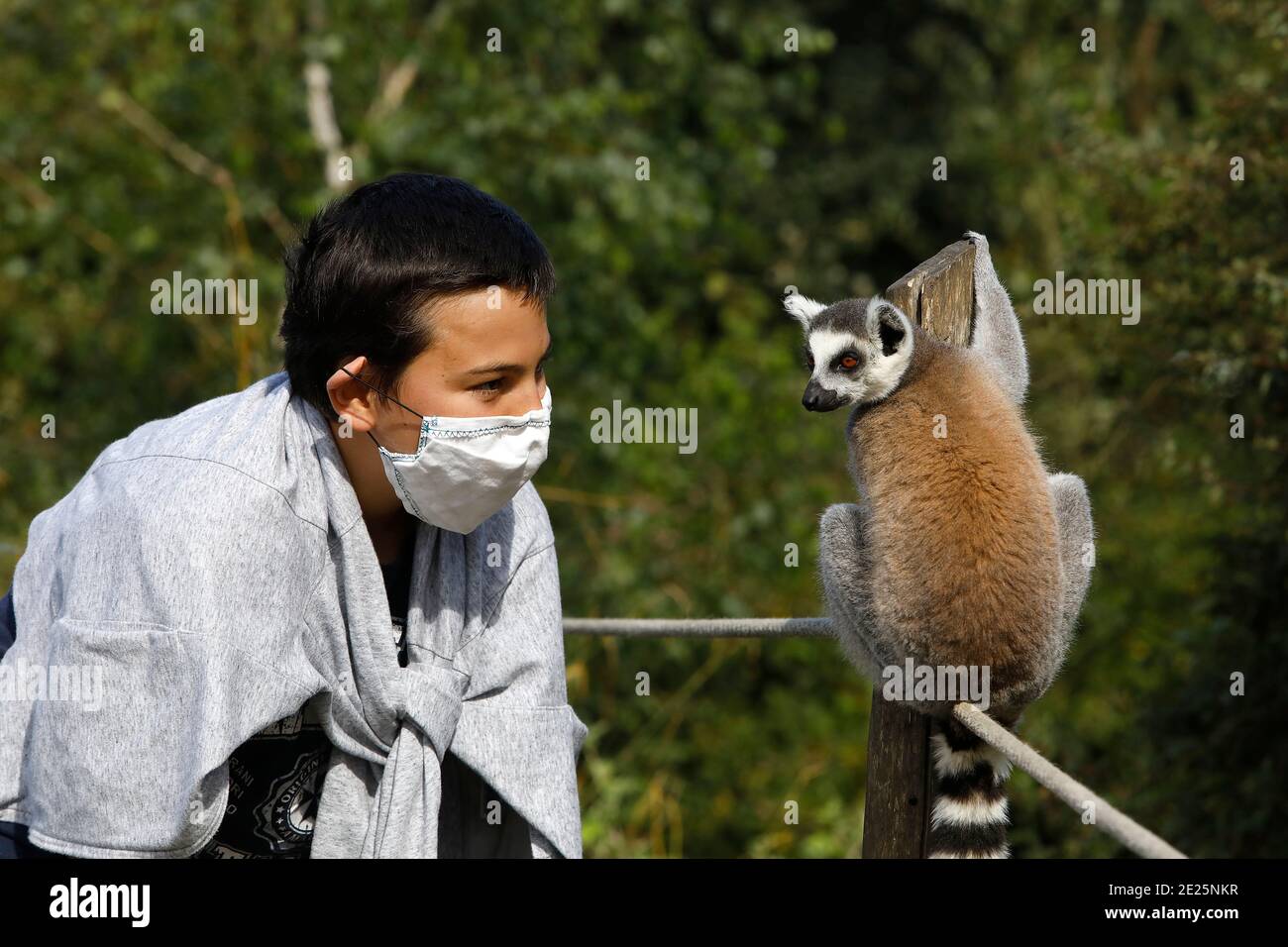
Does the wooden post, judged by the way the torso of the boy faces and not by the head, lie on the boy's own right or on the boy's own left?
on the boy's own left

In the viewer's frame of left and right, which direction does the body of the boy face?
facing the viewer and to the right of the viewer

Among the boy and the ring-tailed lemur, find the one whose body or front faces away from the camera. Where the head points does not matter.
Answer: the ring-tailed lemur

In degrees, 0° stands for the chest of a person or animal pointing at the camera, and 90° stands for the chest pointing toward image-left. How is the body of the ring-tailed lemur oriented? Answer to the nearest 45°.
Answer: approximately 180°

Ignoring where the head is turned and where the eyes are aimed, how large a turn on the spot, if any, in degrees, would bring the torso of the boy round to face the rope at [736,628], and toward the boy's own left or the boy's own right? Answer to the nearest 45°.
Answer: approximately 90° to the boy's own left

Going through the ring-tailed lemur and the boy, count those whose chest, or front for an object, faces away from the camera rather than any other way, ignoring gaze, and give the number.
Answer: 1
